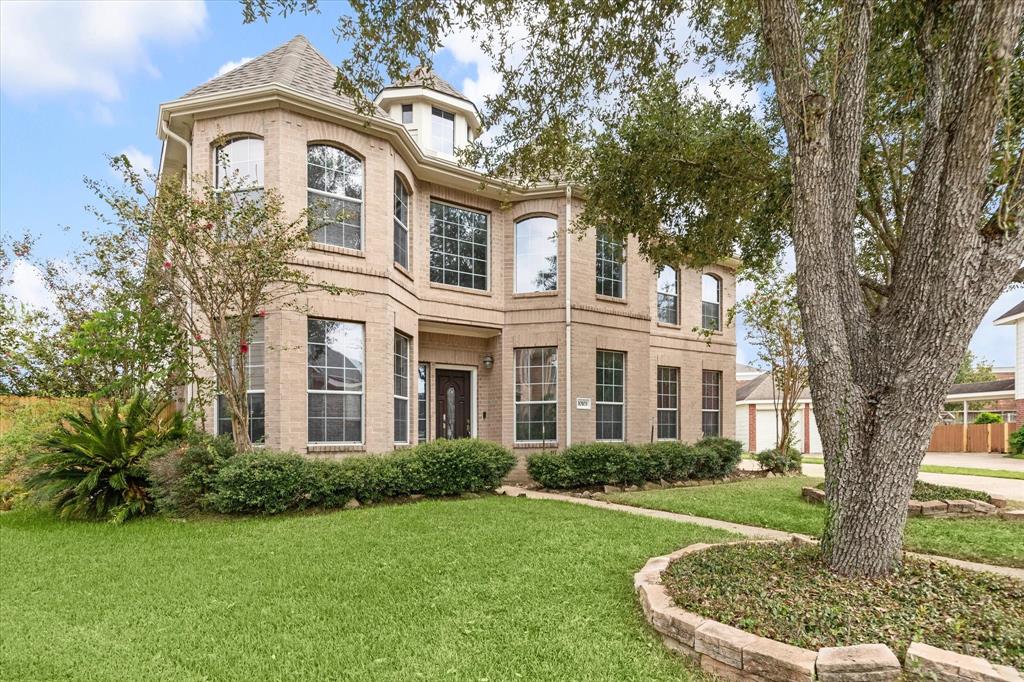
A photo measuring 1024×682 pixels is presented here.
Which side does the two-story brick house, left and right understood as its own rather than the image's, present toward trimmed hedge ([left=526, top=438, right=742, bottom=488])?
front

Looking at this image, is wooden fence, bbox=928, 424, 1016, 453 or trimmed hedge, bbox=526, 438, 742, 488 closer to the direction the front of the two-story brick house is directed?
the trimmed hedge

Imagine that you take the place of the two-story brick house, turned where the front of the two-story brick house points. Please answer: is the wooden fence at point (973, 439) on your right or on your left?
on your left

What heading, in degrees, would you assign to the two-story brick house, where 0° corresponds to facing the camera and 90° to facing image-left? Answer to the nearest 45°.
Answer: approximately 315°

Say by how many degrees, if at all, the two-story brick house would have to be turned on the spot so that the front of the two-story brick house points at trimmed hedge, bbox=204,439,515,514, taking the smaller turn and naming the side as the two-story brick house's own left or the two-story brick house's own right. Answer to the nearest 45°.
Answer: approximately 45° to the two-story brick house's own right
